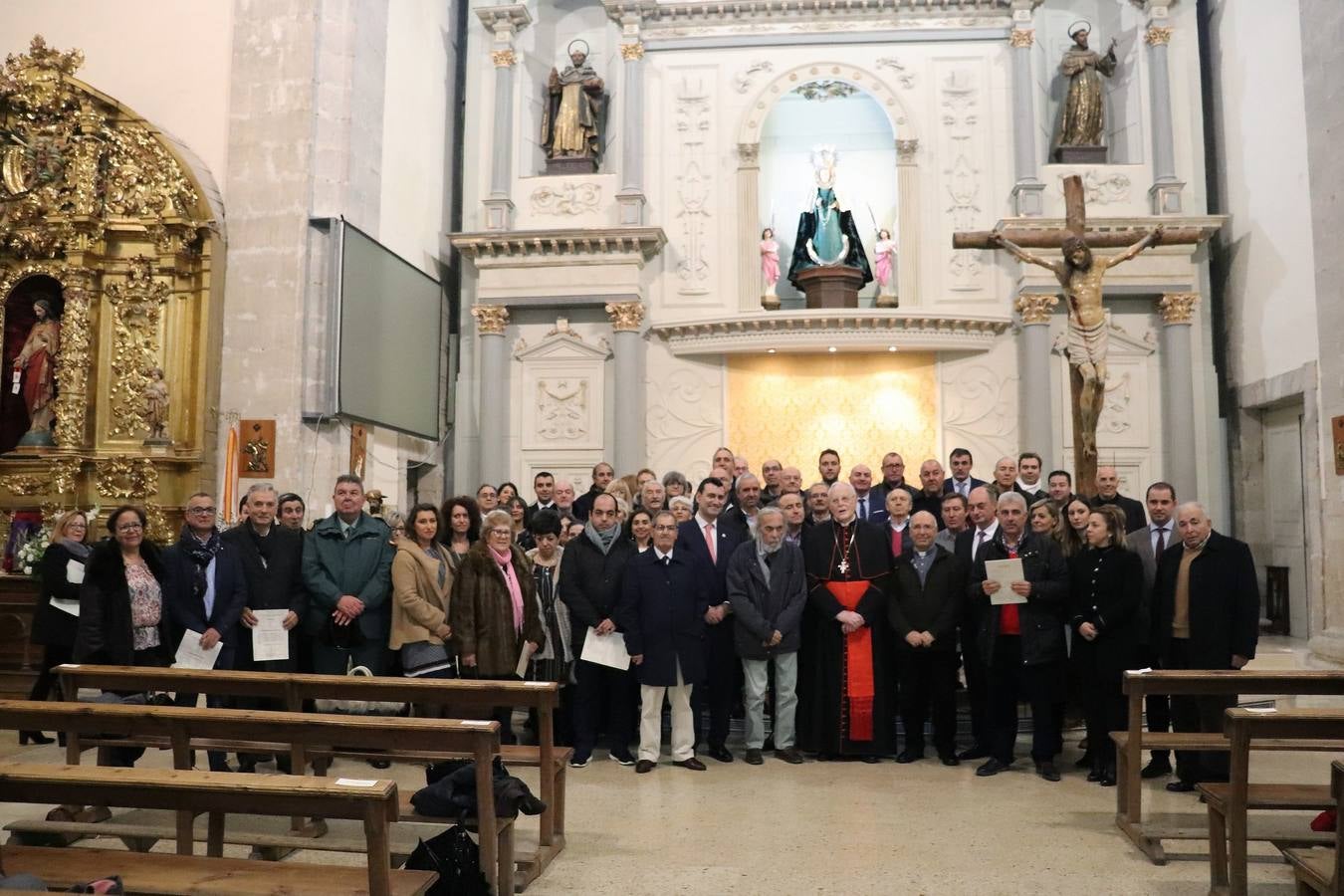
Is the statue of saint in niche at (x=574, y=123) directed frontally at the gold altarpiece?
no

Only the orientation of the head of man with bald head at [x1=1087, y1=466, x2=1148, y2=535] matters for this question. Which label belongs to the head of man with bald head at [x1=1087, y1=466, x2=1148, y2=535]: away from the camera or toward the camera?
toward the camera

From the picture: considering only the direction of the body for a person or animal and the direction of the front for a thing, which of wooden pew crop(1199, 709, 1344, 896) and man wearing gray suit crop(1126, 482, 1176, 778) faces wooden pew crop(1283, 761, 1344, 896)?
the man wearing gray suit

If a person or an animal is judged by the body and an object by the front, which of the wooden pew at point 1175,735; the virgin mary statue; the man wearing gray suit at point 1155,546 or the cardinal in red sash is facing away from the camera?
the wooden pew

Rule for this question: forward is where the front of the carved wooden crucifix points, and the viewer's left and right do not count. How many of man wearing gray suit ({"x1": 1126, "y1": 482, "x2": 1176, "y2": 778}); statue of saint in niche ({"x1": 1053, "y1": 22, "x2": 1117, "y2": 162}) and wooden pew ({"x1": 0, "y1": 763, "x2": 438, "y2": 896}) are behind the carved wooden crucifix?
1

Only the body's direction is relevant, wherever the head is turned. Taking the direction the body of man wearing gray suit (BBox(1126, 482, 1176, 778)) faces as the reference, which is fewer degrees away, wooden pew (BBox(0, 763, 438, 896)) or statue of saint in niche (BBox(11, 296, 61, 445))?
the wooden pew

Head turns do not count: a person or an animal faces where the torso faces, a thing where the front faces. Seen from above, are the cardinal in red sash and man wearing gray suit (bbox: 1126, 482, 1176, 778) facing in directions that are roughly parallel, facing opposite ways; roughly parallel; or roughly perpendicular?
roughly parallel

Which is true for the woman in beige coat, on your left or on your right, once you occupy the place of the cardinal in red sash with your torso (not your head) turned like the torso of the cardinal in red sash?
on your right

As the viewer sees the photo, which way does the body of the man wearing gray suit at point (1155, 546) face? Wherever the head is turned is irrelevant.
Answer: toward the camera

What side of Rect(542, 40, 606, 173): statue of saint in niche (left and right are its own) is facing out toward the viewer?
front

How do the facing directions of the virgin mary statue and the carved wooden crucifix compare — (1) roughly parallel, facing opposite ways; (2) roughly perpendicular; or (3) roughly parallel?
roughly parallel

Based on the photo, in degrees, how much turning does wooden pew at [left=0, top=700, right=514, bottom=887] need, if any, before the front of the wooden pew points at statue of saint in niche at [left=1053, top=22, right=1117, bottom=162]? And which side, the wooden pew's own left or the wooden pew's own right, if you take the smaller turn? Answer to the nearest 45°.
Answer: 0° — it already faces it

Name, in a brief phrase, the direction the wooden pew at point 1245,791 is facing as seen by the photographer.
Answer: facing away from the viewer

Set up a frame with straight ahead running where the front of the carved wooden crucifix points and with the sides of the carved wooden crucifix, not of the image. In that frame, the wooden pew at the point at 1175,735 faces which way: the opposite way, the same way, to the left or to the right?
the opposite way

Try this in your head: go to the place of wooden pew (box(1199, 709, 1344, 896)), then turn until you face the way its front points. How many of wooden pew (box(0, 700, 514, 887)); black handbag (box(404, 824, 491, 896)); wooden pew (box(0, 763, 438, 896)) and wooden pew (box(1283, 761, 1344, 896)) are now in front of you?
0

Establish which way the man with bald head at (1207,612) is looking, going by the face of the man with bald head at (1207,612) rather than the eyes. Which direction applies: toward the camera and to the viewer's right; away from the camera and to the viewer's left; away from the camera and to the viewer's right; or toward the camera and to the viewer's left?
toward the camera and to the viewer's left

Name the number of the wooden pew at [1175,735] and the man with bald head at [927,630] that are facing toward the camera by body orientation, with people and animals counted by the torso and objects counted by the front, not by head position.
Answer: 1

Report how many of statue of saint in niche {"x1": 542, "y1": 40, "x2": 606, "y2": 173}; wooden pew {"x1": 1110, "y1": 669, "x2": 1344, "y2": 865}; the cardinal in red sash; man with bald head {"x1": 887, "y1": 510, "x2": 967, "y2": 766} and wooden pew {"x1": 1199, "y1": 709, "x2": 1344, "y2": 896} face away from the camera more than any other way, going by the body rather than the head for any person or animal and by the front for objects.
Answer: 2

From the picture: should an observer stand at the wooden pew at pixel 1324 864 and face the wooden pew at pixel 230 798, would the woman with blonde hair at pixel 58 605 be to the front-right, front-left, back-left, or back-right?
front-right

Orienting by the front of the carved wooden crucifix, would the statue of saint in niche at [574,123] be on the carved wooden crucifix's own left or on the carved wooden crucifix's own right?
on the carved wooden crucifix's own right
